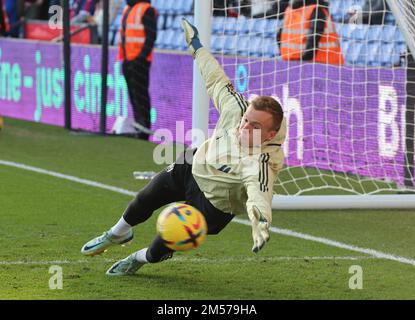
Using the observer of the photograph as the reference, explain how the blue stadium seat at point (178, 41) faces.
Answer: facing the viewer

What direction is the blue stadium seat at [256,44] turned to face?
toward the camera

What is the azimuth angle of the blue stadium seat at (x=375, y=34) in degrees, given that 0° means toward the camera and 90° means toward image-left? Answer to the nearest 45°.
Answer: approximately 45°

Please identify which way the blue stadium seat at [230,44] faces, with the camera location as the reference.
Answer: facing the viewer and to the left of the viewer

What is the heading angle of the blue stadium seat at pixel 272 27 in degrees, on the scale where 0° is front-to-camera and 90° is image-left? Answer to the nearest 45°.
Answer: approximately 45°

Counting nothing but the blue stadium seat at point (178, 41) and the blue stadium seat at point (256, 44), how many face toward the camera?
2

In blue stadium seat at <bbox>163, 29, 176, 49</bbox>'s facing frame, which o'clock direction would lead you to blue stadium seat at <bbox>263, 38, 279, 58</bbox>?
blue stadium seat at <bbox>263, 38, 279, 58</bbox> is roughly at 10 o'clock from blue stadium seat at <bbox>163, 29, 176, 49</bbox>.
